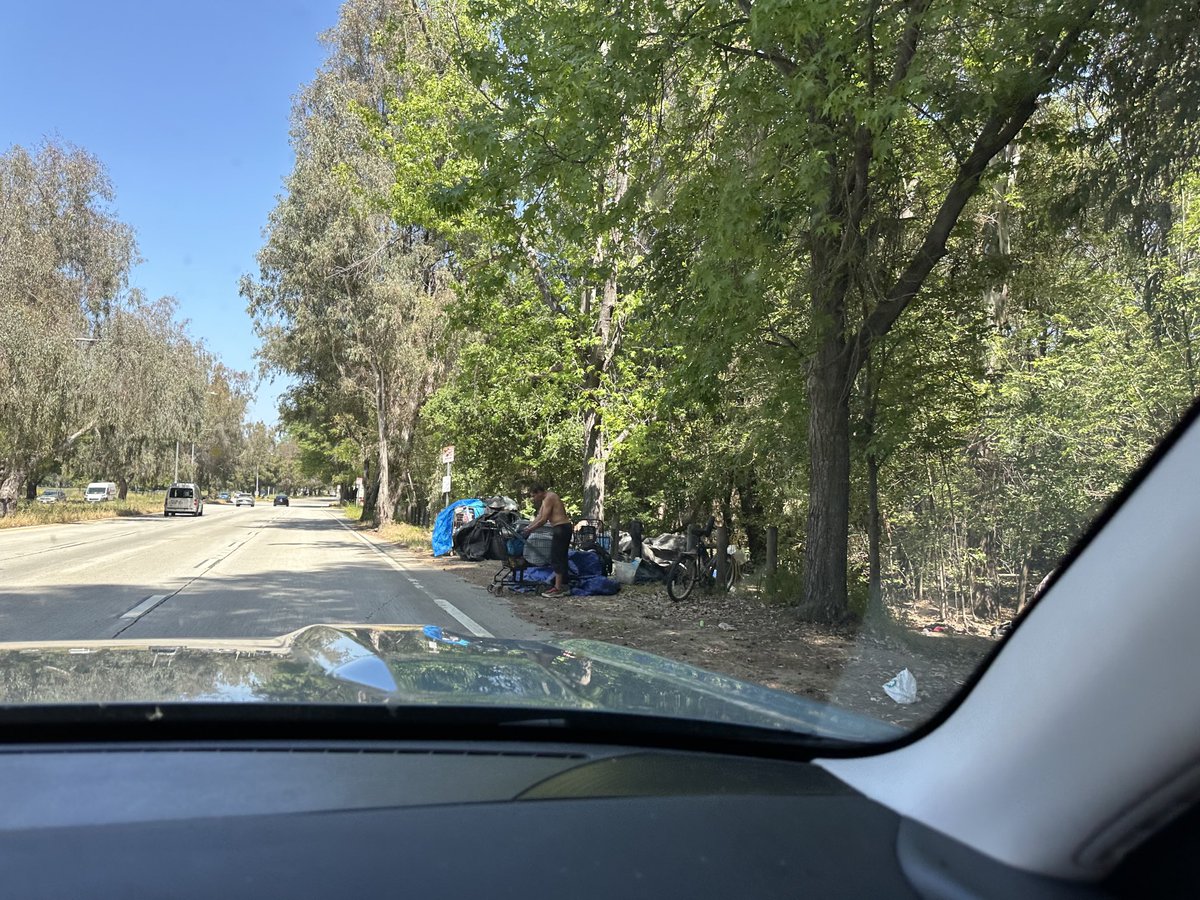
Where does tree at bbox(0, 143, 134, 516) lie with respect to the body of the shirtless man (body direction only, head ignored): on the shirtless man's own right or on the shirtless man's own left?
on the shirtless man's own right

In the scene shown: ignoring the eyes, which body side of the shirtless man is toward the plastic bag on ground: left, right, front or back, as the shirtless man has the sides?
left

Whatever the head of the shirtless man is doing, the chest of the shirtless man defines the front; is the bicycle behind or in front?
behind

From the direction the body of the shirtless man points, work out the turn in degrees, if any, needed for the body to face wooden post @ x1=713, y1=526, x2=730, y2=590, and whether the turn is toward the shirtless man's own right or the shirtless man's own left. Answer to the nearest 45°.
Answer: approximately 180°

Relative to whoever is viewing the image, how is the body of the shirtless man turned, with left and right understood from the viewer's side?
facing to the left of the viewer

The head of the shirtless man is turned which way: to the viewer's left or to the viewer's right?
to the viewer's left

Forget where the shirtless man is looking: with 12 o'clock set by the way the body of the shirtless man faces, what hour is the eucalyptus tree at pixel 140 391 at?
The eucalyptus tree is roughly at 2 o'clock from the shirtless man.

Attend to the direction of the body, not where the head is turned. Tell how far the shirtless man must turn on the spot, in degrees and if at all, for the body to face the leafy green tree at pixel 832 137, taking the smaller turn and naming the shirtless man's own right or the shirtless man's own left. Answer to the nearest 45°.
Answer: approximately 135° to the shirtless man's own left
